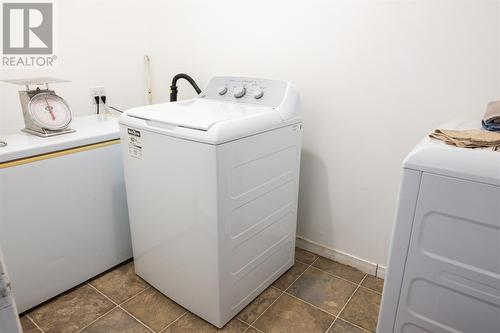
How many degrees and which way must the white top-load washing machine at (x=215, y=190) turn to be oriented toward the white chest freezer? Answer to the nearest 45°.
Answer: approximately 45° to its right

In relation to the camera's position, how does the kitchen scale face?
facing the viewer and to the right of the viewer

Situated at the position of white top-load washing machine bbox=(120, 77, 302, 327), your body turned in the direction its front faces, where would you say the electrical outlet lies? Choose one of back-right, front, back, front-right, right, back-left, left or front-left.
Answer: right

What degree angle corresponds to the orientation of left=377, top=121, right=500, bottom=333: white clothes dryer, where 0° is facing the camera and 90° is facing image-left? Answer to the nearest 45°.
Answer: approximately 90°

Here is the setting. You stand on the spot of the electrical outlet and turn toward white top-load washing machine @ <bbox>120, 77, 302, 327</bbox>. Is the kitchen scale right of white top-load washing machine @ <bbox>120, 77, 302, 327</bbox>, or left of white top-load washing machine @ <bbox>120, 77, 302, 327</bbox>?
right

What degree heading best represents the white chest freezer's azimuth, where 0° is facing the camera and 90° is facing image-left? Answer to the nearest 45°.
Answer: approximately 315°

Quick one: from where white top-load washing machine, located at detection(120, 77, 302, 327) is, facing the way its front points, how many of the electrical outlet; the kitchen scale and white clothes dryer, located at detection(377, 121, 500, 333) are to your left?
1

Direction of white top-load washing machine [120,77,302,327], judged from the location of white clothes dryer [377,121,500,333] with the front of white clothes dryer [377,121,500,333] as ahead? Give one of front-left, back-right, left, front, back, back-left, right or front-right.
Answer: front

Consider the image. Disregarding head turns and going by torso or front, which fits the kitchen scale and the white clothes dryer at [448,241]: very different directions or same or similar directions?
very different directions

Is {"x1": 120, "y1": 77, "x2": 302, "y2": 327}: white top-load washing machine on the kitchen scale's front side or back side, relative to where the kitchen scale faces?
on the front side

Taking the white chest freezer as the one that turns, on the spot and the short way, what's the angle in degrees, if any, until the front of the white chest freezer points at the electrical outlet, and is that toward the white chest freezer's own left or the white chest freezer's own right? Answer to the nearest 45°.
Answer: approximately 135° to the white chest freezer's own left

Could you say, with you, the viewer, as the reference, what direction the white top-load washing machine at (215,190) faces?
facing the viewer and to the left of the viewer

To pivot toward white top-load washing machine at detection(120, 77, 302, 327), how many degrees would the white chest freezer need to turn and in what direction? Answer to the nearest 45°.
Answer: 0° — it already faces it

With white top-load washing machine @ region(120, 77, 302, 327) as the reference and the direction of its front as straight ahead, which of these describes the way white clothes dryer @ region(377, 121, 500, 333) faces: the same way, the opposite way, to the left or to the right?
to the right
